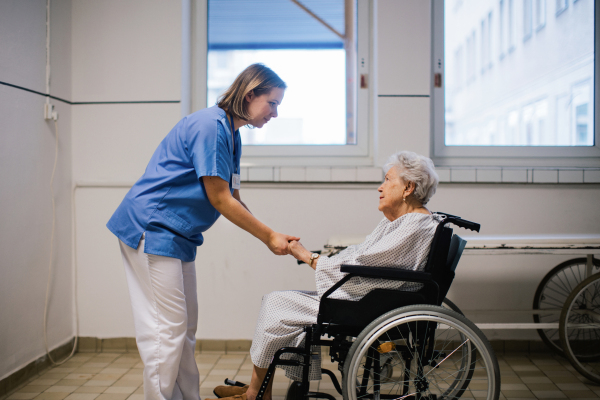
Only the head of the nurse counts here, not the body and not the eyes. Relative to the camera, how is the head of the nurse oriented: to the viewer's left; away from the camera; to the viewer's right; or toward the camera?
to the viewer's right

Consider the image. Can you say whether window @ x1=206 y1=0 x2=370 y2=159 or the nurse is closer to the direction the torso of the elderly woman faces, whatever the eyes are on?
the nurse

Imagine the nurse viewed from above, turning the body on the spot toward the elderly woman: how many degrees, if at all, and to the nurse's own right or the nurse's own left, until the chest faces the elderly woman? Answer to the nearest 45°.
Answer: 0° — they already face them

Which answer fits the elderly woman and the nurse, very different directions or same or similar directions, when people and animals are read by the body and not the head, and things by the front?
very different directions

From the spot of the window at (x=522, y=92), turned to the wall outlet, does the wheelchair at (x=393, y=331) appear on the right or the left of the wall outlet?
left

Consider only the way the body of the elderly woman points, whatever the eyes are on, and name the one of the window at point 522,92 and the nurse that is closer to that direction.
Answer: the nurse

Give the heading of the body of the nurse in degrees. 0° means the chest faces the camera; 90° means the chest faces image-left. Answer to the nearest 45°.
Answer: approximately 270°

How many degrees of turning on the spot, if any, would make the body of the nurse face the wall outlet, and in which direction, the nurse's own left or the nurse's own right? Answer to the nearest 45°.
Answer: approximately 135° to the nurse's own left

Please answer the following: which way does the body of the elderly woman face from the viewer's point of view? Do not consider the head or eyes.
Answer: to the viewer's left

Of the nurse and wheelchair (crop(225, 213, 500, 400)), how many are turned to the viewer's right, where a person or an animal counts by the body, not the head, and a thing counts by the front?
1

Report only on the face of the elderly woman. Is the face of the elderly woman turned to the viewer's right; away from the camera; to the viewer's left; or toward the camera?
to the viewer's left

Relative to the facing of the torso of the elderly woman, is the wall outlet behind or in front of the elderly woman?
in front

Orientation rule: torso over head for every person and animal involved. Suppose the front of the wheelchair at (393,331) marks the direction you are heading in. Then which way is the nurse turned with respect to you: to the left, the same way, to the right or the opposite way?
the opposite way

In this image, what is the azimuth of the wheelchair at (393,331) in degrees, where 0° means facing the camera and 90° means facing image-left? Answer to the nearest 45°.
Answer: approximately 90°

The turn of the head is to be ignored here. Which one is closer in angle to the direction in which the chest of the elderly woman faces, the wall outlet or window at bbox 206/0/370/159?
the wall outlet

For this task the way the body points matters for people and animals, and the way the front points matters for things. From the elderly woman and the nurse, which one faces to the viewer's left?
the elderly woman

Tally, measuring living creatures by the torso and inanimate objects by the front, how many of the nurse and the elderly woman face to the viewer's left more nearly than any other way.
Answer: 1

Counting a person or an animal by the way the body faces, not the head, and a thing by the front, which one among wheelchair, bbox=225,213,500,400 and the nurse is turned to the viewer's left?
the wheelchair
